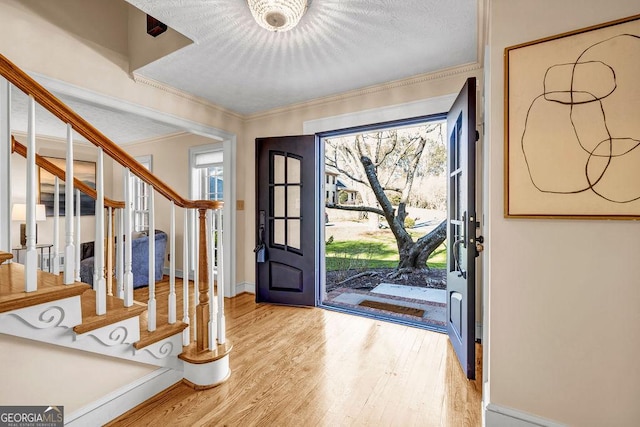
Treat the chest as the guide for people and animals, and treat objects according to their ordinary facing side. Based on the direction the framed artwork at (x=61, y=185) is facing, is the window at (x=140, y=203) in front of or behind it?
in front

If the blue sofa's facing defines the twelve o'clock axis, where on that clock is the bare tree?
The bare tree is roughly at 5 o'clock from the blue sofa.

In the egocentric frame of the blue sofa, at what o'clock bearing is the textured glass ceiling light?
The textured glass ceiling light is roughly at 7 o'clock from the blue sofa.

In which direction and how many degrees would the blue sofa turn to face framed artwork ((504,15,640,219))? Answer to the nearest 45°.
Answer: approximately 135° to its left
